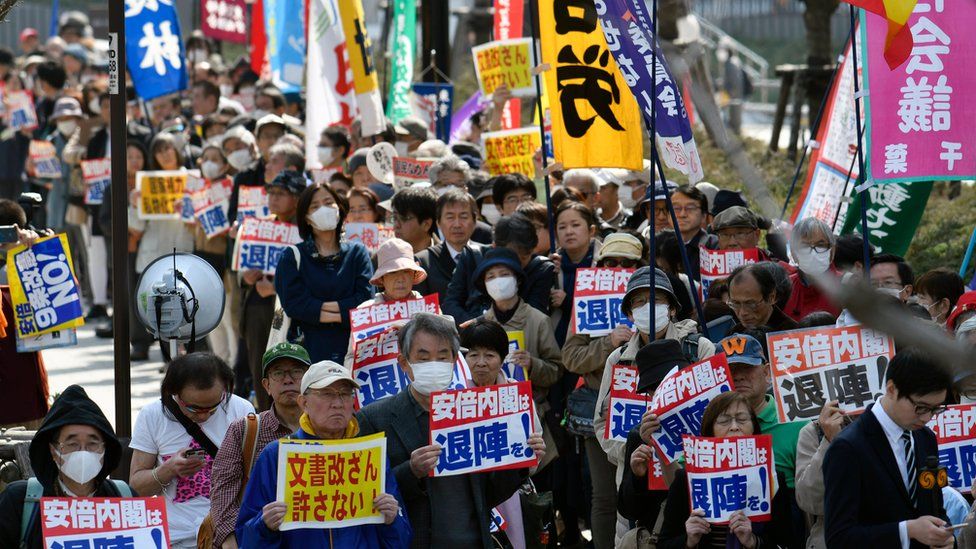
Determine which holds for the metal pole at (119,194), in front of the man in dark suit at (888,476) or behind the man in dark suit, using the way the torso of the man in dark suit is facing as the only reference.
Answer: behind

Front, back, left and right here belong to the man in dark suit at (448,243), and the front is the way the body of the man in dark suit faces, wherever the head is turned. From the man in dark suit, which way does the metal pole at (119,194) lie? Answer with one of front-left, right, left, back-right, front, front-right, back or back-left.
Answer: front-right

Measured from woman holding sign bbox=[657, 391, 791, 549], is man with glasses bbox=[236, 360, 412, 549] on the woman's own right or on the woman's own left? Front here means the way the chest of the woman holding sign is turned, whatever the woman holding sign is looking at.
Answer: on the woman's own right

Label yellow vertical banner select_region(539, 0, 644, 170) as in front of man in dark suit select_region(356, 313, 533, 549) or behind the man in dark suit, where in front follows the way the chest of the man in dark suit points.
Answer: behind

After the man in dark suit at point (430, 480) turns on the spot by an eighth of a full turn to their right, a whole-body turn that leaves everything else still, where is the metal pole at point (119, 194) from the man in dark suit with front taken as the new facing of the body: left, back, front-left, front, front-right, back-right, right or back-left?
right

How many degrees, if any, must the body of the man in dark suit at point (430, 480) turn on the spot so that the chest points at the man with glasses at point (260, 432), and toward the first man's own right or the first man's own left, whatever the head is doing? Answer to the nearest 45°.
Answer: approximately 90° to the first man's own right

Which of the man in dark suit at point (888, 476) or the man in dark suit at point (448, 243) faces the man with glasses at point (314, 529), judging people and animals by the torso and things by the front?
the man in dark suit at point (448, 243)
